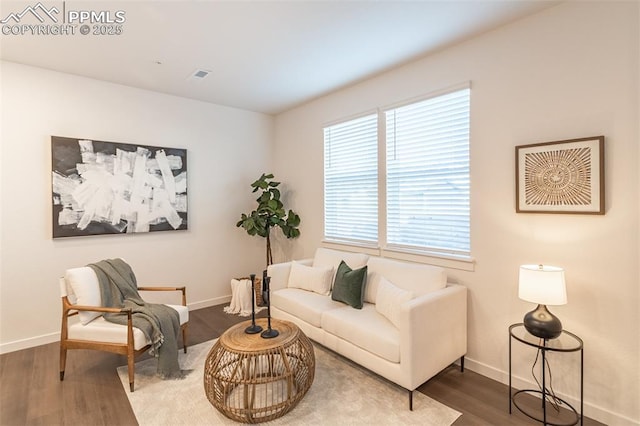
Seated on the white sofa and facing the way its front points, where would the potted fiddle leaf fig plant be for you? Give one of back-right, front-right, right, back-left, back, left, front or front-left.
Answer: right

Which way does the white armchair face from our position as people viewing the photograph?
facing the viewer and to the right of the viewer

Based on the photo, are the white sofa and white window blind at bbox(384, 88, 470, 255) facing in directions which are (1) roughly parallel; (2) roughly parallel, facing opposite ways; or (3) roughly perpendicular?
roughly parallel

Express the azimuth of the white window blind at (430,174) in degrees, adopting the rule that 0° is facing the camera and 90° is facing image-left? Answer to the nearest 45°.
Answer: approximately 45°

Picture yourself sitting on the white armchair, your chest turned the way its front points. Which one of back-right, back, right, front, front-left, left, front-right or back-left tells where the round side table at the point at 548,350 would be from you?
front

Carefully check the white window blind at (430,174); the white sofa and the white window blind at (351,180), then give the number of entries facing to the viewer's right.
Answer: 0

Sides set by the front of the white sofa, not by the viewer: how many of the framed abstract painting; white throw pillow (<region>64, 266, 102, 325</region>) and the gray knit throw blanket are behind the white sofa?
0

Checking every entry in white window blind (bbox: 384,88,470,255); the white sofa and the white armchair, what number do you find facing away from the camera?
0

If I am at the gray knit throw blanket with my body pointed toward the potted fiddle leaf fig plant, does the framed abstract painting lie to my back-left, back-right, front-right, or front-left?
front-left

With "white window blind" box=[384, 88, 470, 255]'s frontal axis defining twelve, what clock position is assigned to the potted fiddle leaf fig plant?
The potted fiddle leaf fig plant is roughly at 2 o'clock from the white window blind.

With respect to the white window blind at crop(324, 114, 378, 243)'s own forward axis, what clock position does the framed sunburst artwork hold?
The framed sunburst artwork is roughly at 9 o'clock from the white window blind.

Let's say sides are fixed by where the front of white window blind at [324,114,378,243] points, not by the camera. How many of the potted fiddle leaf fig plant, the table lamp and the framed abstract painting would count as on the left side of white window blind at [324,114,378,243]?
1

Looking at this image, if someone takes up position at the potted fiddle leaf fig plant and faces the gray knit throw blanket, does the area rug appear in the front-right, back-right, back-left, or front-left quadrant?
front-left

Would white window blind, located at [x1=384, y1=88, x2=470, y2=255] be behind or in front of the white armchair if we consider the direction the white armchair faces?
in front

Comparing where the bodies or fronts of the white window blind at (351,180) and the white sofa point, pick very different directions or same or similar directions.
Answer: same or similar directions

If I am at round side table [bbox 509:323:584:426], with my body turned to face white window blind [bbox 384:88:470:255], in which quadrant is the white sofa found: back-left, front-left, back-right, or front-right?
front-left

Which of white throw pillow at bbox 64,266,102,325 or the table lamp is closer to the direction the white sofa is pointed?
the white throw pillow

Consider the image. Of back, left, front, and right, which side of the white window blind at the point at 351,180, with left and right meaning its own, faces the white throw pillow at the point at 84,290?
front

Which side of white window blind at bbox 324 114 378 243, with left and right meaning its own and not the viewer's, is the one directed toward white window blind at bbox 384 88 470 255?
left
